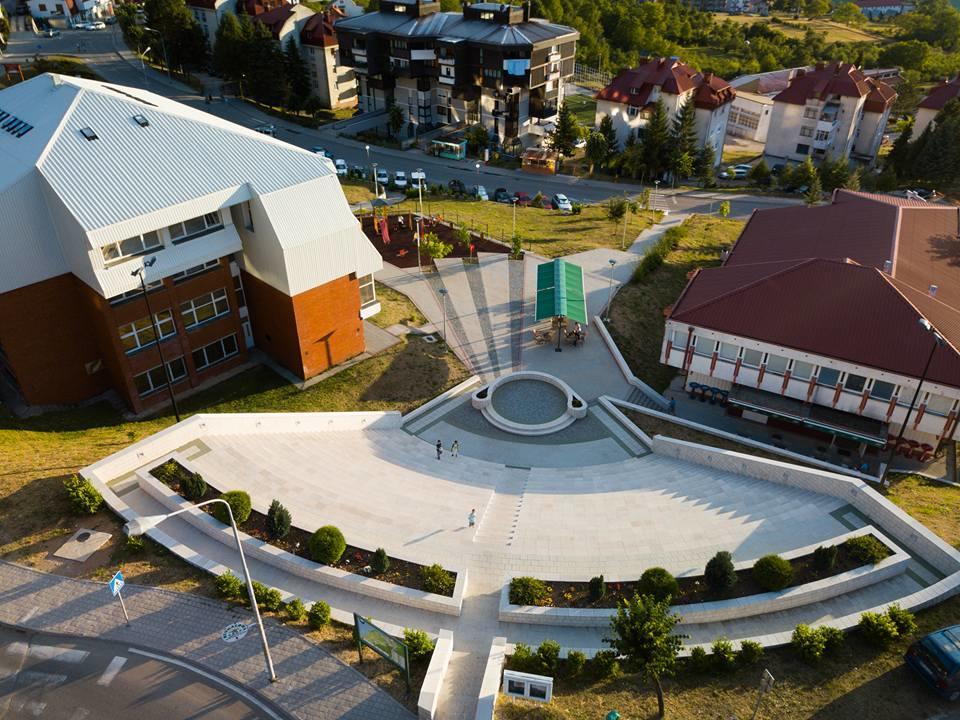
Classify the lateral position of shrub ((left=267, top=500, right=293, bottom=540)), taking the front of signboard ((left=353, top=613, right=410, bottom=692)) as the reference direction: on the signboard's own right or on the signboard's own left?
on the signboard's own right

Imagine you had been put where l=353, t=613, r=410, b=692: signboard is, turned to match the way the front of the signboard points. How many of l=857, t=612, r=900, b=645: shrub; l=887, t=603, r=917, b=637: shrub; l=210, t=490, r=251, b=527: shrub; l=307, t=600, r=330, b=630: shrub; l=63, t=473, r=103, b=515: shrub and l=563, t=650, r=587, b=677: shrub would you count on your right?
3

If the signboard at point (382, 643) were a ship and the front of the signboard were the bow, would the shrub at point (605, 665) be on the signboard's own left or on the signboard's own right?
on the signboard's own left

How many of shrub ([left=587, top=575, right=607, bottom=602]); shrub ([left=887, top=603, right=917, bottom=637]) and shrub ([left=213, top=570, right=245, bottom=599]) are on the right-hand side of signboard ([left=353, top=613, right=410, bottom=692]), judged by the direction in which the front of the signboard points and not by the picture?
1

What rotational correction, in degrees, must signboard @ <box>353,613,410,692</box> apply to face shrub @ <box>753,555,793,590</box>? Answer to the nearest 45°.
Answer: approximately 135° to its left

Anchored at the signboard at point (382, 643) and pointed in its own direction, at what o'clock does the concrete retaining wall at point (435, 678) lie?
The concrete retaining wall is roughly at 9 o'clock from the signboard.

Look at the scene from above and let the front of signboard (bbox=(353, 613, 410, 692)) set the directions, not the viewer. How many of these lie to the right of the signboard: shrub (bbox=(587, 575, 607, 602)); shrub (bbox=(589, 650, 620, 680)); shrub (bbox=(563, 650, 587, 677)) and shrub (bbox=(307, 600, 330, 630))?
1

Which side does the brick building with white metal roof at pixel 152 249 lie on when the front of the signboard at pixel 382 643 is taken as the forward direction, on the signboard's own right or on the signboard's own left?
on the signboard's own right

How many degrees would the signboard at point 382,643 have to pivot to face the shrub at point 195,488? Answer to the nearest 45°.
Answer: approximately 90° to its right

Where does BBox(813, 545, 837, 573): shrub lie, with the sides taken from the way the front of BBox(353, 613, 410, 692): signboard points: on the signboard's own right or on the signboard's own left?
on the signboard's own left

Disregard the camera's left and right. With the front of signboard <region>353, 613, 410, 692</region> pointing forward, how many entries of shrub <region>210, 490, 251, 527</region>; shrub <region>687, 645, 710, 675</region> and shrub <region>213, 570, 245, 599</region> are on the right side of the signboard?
2

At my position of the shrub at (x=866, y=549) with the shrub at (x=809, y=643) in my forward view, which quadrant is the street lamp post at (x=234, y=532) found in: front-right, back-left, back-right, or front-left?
front-right

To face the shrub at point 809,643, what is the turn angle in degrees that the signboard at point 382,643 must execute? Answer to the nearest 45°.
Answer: approximately 135° to its left

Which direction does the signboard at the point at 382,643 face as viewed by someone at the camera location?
facing the viewer and to the left of the viewer

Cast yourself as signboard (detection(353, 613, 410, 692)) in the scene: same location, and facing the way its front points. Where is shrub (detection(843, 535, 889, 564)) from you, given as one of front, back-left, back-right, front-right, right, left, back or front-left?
back-left

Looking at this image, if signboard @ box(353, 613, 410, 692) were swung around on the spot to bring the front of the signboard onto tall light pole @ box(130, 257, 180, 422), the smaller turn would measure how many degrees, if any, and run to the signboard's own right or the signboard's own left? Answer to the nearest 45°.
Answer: approximately 90° to the signboard's own right

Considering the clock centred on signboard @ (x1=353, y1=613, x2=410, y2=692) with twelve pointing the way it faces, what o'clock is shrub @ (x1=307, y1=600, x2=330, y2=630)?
The shrub is roughly at 3 o'clock from the signboard.
